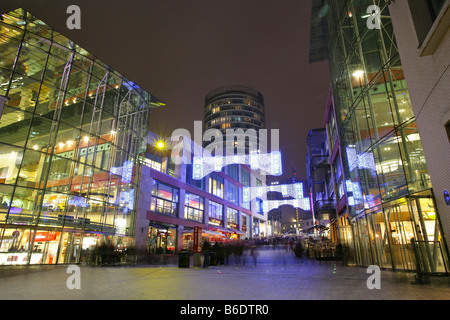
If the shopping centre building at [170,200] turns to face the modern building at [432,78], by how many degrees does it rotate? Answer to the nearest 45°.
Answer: approximately 45° to its right

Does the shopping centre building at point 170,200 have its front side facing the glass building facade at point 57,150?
no

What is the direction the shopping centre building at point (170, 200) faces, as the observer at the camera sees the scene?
facing the viewer and to the right of the viewer

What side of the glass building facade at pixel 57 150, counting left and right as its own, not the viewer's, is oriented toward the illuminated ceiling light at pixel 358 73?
front

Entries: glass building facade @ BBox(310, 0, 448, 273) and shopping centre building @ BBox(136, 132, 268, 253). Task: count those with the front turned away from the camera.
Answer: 0

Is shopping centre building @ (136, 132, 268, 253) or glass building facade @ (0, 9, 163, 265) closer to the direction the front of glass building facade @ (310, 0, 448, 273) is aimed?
the glass building facade

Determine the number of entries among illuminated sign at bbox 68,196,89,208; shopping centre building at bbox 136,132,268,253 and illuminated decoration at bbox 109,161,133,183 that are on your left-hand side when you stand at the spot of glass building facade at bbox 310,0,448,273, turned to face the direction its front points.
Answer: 0

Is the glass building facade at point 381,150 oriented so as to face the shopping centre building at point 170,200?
no

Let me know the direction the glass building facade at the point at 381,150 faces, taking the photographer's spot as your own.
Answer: facing the viewer and to the left of the viewer

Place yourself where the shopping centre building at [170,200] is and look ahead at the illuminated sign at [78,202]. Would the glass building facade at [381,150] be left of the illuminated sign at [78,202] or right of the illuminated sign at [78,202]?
left

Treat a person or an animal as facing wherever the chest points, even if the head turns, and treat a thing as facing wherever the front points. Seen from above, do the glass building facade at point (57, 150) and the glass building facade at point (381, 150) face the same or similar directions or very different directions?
very different directions

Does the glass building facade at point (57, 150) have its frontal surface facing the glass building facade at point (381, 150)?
yes

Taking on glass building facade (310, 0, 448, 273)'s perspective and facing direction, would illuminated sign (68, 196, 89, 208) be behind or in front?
in front

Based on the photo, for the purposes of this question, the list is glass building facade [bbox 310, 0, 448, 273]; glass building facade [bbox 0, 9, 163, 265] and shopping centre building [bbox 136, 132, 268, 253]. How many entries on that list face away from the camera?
0

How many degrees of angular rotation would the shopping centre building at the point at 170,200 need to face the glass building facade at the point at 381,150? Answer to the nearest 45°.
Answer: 0° — it already faces it
